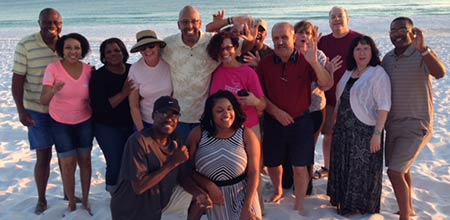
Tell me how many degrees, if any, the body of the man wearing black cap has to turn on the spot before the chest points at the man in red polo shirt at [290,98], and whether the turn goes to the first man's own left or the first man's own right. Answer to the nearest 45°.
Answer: approximately 90° to the first man's own left

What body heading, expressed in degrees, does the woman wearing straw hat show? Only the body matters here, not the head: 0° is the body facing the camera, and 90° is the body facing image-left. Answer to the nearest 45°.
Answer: approximately 0°

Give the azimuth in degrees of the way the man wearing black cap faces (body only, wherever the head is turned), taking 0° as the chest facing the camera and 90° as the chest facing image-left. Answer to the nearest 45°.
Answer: approximately 315°

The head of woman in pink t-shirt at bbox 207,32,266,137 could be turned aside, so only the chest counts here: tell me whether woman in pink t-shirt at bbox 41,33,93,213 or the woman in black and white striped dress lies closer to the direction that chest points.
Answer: the woman in black and white striped dress
